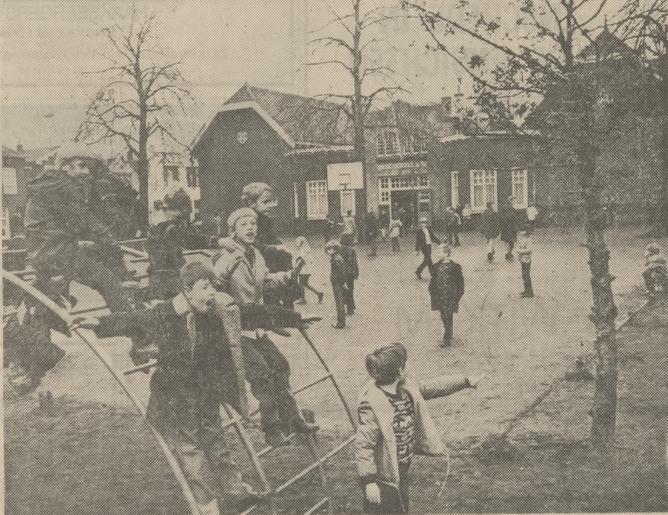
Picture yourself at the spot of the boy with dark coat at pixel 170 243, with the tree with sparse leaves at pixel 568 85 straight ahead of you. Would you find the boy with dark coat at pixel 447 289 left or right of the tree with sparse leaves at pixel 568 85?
left

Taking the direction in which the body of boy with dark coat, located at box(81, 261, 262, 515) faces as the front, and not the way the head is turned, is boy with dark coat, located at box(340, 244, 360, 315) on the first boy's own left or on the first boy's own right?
on the first boy's own left

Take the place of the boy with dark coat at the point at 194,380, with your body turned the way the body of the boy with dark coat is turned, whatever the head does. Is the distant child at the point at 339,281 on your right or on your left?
on your left

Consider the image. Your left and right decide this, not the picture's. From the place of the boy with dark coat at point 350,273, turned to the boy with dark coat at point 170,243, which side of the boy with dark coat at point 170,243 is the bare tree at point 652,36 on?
left
